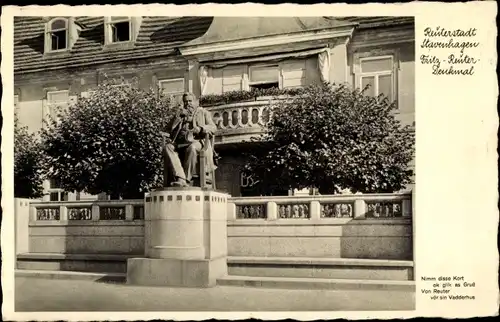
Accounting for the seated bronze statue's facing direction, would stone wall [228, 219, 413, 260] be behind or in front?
behind

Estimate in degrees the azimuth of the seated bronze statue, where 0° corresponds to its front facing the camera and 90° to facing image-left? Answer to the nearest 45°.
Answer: approximately 45°

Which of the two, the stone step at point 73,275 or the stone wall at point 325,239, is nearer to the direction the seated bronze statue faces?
the stone step

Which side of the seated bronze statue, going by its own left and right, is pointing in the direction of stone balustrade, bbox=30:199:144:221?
right

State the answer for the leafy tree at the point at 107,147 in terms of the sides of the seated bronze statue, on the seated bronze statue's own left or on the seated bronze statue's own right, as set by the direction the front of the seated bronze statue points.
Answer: on the seated bronze statue's own right

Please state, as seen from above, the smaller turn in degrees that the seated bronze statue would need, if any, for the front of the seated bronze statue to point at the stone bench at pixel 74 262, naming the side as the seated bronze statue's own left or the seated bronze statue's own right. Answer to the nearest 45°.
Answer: approximately 90° to the seated bronze statue's own right

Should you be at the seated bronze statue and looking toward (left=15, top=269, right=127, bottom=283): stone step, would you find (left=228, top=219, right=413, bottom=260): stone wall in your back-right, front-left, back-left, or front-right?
back-right

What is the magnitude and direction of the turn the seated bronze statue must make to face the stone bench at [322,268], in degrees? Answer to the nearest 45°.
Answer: approximately 135° to its left
